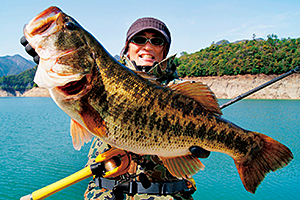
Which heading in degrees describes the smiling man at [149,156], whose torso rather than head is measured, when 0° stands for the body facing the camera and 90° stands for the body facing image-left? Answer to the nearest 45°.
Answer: approximately 0°
